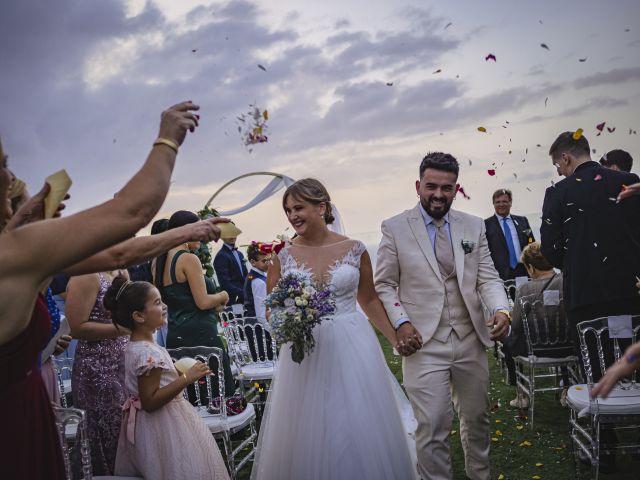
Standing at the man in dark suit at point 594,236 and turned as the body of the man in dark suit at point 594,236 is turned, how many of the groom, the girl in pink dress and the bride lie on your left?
3

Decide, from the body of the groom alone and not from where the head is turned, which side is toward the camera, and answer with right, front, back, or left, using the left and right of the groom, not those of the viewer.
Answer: front

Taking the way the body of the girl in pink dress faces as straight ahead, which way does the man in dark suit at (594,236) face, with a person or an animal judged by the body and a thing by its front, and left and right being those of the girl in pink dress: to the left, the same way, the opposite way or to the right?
to the left

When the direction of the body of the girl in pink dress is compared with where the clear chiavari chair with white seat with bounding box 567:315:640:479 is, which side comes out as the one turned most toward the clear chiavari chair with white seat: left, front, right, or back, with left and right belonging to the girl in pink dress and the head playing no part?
front

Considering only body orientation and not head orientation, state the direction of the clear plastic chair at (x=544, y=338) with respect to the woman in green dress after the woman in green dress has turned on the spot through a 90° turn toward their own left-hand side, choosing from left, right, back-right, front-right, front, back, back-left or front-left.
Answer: back-right

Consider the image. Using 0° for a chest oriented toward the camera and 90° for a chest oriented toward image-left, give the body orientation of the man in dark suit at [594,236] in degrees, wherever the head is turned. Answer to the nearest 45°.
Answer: approximately 135°

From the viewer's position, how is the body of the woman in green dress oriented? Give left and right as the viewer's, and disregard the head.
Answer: facing away from the viewer and to the right of the viewer

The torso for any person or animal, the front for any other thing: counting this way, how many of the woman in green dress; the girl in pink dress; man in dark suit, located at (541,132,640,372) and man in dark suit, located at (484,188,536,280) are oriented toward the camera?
1

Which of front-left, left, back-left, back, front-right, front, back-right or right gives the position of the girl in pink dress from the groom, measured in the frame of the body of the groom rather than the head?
front-right

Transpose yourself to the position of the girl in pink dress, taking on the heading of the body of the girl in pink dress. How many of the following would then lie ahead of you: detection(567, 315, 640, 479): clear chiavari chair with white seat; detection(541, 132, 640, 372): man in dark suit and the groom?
3

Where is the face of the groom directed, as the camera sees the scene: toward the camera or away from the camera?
toward the camera

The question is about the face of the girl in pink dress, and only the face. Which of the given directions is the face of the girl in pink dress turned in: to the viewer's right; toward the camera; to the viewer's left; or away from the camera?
to the viewer's right

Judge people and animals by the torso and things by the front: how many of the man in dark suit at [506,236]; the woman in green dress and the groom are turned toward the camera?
2

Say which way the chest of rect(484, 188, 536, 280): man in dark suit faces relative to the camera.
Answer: toward the camera

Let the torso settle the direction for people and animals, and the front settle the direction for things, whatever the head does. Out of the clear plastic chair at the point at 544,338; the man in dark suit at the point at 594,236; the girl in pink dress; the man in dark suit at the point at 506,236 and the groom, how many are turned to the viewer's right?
1
